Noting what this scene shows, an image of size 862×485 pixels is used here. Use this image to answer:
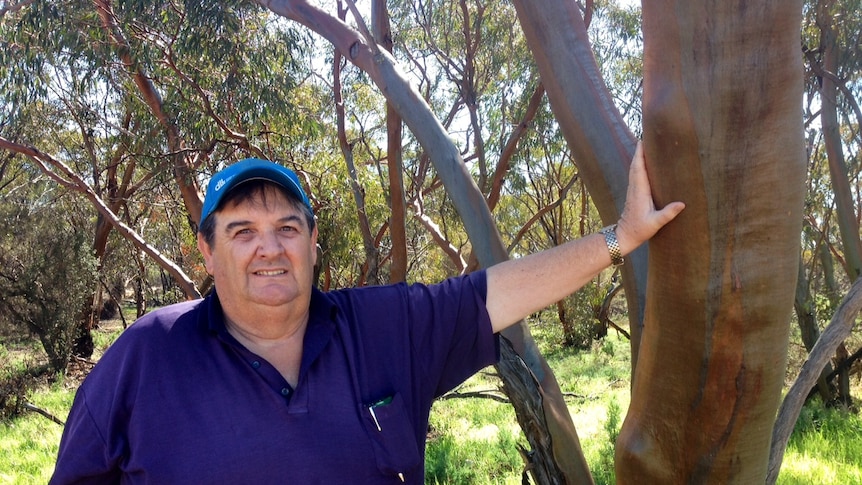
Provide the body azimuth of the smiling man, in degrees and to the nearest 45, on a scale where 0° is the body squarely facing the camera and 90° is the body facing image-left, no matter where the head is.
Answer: approximately 0°

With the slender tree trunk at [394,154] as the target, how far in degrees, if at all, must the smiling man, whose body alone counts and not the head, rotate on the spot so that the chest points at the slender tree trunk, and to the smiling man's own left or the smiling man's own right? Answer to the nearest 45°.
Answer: approximately 180°

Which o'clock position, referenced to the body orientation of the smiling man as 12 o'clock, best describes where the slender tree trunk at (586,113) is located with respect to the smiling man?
The slender tree trunk is roughly at 8 o'clock from the smiling man.

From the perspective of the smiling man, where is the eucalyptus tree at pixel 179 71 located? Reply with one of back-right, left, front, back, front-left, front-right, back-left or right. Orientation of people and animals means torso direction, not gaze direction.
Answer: back

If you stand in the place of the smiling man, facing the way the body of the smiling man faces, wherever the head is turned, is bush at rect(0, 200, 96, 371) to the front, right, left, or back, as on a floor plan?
back

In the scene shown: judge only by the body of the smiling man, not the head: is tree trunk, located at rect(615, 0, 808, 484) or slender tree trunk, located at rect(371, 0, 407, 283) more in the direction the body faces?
the tree trunk

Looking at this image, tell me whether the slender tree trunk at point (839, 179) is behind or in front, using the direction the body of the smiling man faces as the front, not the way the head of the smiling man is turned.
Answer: behind

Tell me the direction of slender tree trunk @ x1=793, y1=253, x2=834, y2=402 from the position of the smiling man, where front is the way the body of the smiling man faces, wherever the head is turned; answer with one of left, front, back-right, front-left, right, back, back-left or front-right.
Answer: back-left
